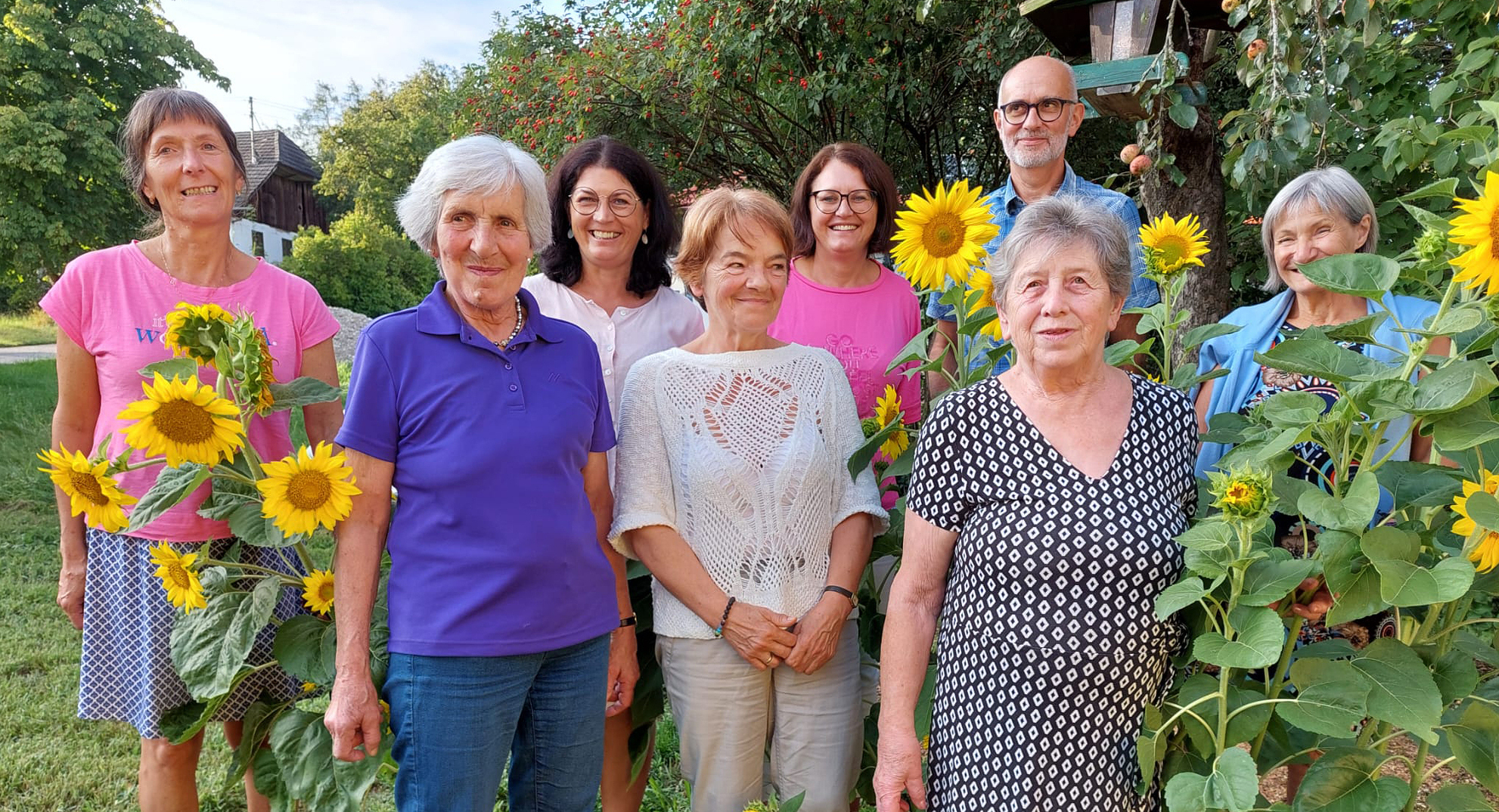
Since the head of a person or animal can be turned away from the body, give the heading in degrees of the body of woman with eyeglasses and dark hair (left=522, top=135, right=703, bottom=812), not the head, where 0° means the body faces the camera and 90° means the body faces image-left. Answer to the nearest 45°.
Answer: approximately 0°

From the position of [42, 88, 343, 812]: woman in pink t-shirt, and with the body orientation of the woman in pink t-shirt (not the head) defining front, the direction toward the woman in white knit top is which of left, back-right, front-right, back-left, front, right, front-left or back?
front-left

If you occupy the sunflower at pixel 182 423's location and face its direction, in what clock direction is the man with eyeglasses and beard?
The man with eyeglasses and beard is roughly at 9 o'clock from the sunflower.

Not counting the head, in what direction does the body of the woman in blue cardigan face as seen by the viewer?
toward the camera

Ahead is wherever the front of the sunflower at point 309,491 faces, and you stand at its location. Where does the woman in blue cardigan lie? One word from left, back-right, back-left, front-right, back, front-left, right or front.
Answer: left

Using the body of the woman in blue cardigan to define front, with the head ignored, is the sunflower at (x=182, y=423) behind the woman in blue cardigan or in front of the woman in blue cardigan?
in front

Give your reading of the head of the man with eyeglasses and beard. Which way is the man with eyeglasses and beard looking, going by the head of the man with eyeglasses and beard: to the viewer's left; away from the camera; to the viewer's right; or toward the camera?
toward the camera

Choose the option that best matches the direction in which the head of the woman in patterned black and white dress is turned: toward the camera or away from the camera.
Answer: toward the camera

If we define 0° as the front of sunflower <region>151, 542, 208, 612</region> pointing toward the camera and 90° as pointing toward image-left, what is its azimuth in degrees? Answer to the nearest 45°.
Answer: approximately 45°

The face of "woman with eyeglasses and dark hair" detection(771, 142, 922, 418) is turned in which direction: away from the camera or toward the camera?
toward the camera

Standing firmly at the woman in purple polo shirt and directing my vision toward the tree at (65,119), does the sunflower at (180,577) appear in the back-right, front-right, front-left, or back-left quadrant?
front-left

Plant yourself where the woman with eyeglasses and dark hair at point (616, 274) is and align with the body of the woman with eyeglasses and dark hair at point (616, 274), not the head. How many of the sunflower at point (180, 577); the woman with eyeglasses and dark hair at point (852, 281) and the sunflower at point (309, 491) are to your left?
1

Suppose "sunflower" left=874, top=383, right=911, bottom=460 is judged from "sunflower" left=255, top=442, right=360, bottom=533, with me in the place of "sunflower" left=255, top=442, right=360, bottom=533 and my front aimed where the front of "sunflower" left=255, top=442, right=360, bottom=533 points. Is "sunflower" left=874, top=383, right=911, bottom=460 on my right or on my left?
on my left

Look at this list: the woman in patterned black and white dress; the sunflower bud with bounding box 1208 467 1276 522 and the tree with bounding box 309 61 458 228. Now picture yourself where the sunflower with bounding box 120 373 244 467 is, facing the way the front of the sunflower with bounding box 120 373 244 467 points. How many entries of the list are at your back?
1

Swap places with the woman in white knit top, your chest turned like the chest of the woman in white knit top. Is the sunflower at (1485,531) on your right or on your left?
on your left

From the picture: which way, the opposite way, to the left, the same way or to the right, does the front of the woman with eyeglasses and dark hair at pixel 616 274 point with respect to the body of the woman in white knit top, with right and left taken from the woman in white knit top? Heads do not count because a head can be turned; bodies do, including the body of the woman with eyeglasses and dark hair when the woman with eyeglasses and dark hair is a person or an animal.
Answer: the same way

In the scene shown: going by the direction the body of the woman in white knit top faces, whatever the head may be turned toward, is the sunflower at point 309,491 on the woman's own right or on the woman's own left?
on the woman's own right

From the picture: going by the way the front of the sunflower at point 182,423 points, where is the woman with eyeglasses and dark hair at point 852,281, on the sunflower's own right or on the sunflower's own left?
on the sunflower's own left

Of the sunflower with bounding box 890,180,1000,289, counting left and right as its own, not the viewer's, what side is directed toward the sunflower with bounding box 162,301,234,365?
right

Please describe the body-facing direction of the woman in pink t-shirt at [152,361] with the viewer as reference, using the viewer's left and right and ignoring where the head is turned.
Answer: facing the viewer
